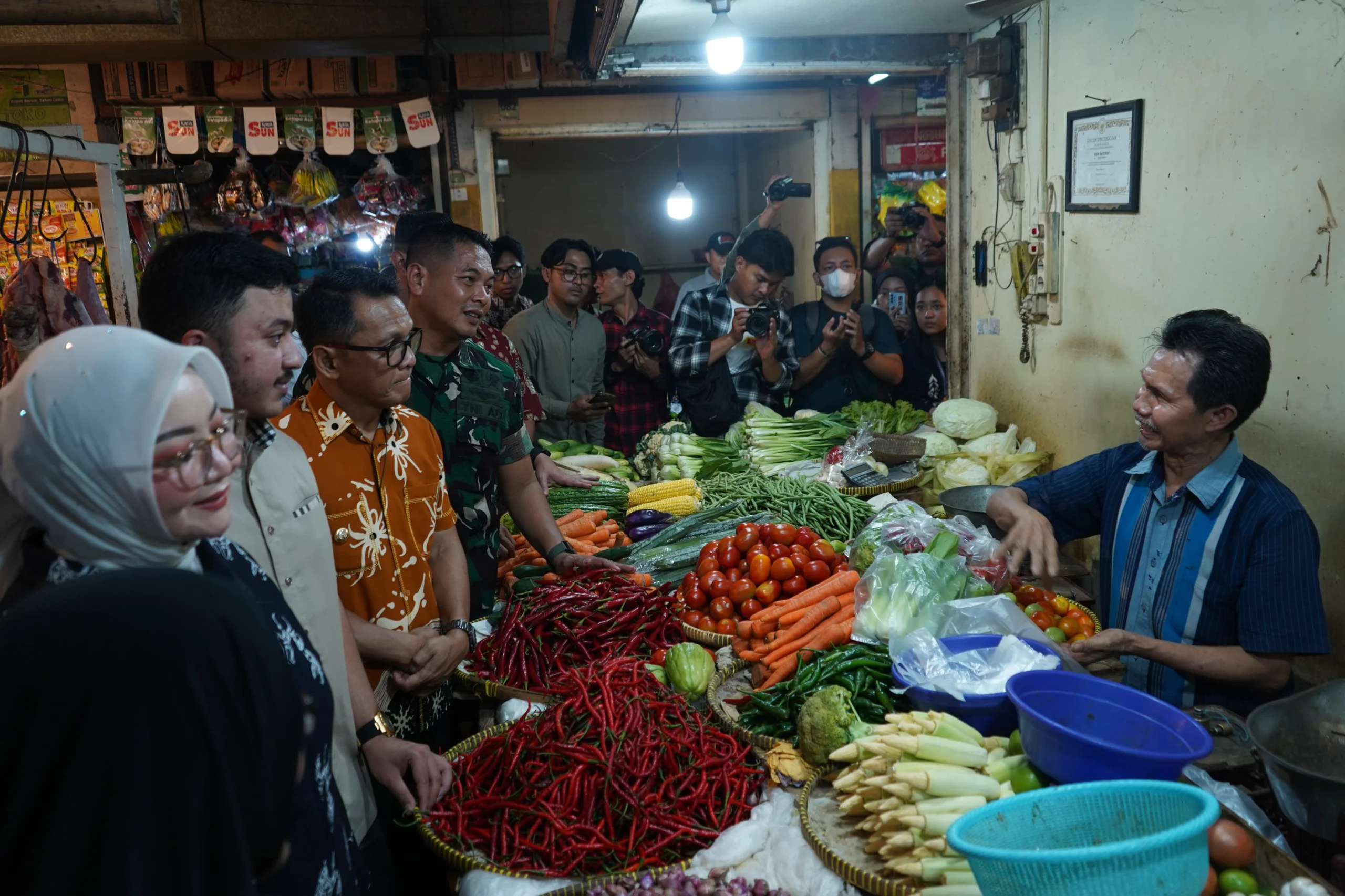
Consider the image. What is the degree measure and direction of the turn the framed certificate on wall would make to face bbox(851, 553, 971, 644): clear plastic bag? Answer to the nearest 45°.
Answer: approximately 45° to its left

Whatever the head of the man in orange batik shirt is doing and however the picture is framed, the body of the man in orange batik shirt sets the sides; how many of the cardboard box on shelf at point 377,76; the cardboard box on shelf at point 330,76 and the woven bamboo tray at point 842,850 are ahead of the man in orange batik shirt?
1

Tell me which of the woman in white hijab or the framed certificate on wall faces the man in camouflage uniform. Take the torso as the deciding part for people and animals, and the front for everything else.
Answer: the framed certificate on wall

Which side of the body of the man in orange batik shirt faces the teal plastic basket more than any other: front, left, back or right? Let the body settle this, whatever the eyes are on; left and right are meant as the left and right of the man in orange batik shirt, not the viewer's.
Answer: front

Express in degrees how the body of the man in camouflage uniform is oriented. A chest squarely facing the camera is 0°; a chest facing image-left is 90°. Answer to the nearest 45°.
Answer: approximately 315°

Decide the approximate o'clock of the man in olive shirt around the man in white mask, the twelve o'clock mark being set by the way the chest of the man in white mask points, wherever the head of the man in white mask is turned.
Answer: The man in olive shirt is roughly at 3 o'clock from the man in white mask.

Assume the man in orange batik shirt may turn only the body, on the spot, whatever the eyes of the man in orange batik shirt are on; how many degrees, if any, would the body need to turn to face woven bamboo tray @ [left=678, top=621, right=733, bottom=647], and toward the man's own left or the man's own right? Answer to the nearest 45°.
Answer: approximately 45° to the man's own left

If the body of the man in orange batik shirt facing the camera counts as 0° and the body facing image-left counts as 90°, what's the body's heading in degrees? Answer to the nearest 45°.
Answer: approximately 315°

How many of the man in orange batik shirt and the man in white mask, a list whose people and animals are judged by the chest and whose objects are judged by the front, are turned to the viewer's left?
0

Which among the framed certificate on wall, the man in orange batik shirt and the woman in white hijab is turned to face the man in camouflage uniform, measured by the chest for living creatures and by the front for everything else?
the framed certificate on wall

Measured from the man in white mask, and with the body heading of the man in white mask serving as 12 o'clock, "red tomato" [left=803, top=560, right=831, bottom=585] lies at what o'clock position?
The red tomato is roughly at 12 o'clock from the man in white mask.

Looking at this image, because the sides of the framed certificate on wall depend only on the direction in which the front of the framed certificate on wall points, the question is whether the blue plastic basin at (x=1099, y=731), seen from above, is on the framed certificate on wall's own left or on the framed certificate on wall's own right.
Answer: on the framed certificate on wall's own left

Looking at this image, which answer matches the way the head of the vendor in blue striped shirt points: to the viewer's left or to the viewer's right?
to the viewer's left

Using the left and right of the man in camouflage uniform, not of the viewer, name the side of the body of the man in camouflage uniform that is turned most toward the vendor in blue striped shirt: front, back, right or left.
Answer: front

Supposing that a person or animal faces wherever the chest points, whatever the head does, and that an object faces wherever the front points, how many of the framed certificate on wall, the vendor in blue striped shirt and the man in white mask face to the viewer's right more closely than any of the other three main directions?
0

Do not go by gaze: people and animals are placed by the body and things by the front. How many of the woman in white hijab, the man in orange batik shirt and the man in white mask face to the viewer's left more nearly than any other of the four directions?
0

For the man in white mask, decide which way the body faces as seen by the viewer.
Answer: toward the camera

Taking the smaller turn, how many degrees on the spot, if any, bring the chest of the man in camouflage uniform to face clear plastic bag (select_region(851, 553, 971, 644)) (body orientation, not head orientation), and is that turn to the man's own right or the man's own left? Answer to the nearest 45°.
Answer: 0° — they already face it

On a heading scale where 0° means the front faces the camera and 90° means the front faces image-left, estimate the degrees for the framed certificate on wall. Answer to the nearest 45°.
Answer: approximately 45°
